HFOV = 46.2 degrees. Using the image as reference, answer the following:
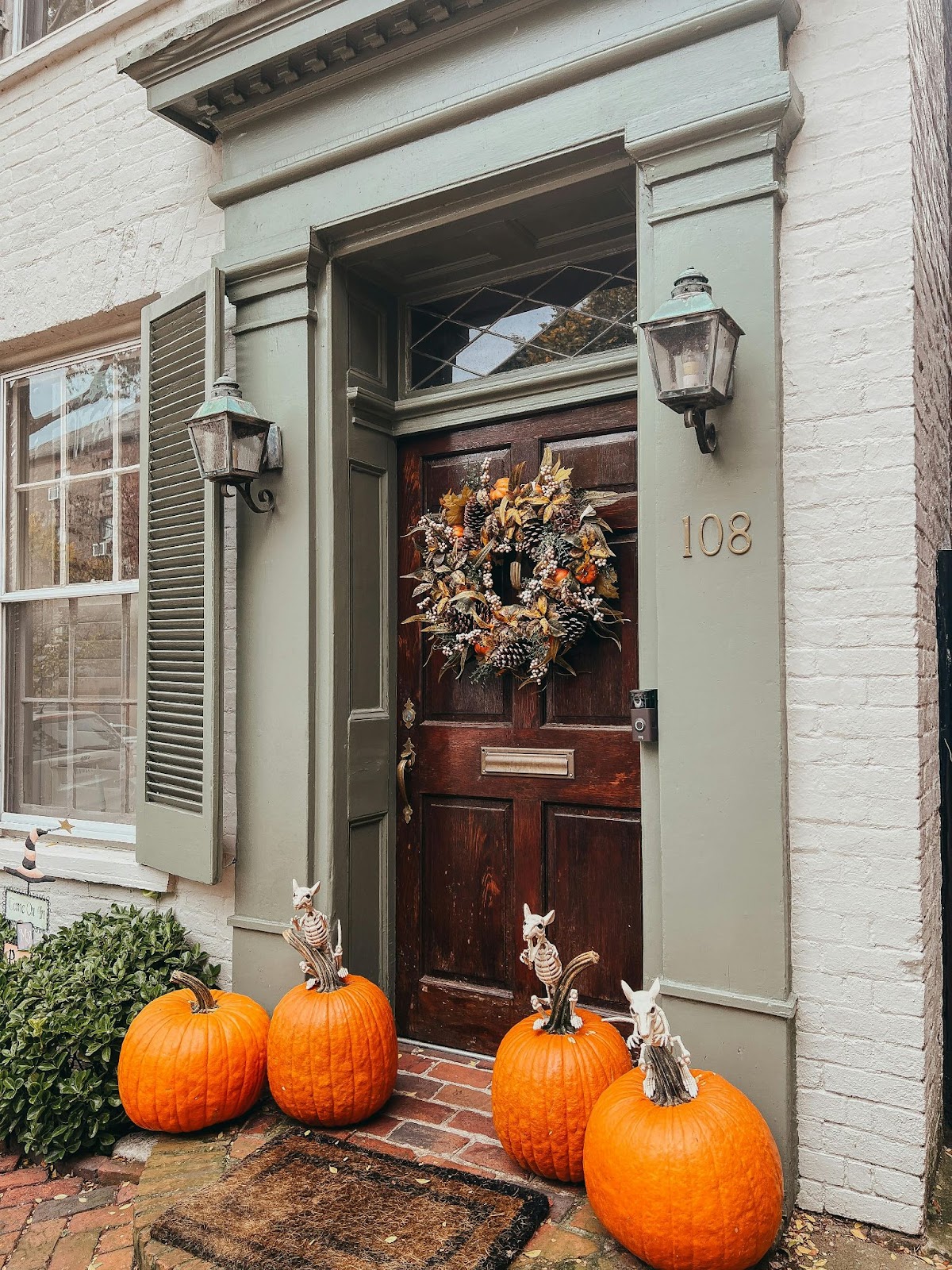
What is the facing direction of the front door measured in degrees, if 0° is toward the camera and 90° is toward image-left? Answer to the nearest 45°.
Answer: approximately 45°

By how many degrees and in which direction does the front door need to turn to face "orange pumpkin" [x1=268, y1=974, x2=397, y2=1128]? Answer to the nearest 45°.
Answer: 0° — it already faces it

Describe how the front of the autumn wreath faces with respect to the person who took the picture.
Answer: facing the viewer

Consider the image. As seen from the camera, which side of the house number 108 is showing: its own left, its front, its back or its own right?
front

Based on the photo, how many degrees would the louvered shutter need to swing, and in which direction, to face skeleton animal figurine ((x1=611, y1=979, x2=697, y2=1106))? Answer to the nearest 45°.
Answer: approximately 90° to its left

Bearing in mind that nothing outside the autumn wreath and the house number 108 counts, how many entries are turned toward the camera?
2

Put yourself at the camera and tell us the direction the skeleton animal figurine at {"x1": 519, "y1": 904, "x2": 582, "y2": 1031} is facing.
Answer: facing the viewer and to the left of the viewer

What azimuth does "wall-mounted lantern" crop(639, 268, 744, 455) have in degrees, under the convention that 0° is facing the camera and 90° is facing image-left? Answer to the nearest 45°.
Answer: approximately 45°

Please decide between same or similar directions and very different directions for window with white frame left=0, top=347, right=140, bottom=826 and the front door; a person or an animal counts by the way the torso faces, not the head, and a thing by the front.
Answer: same or similar directions
